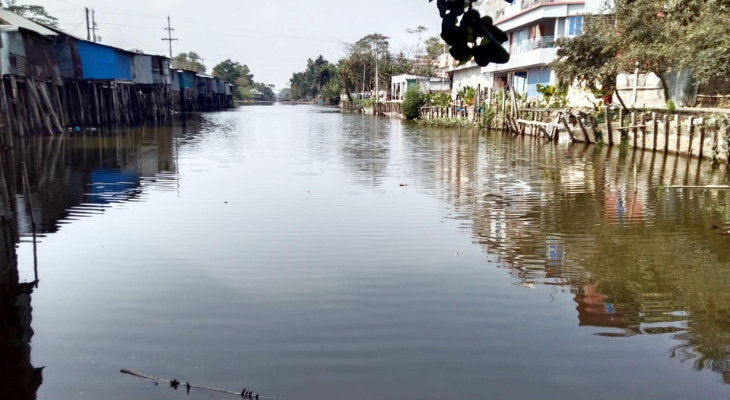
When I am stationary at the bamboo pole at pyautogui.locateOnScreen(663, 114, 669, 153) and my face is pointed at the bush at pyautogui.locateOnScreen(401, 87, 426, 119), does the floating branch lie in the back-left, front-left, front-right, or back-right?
back-left

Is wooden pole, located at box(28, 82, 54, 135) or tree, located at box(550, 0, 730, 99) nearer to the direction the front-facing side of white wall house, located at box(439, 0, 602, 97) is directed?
the wooden pole

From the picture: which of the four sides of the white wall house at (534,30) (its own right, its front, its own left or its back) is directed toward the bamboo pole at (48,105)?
front

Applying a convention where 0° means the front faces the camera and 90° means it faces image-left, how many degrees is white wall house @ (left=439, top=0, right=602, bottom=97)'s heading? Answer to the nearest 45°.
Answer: approximately 45°

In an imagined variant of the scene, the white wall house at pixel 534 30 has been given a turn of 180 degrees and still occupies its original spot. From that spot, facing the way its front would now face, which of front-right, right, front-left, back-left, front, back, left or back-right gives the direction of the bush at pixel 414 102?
left

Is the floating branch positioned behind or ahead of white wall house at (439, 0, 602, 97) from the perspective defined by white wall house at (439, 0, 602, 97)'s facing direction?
ahead

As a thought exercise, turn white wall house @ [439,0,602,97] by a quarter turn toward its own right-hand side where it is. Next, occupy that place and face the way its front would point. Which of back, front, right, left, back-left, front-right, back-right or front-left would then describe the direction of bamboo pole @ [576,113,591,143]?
back-left

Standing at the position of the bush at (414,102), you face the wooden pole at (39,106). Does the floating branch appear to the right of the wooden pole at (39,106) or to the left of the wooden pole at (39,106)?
left

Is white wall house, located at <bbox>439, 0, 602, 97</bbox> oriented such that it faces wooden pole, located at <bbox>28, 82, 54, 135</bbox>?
yes
